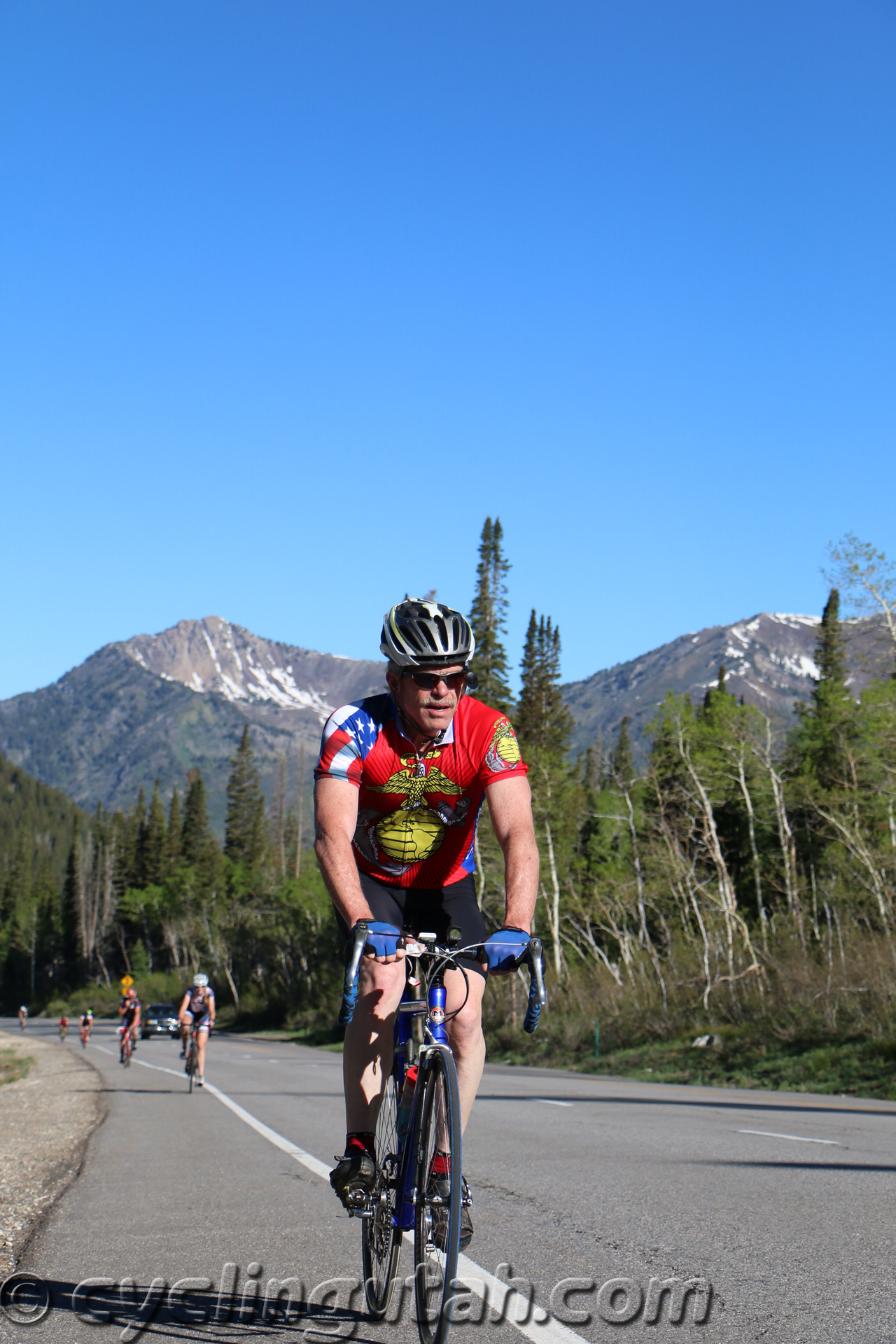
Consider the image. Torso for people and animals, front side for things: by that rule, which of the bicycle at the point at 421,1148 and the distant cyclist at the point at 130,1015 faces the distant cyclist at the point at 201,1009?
the distant cyclist at the point at 130,1015

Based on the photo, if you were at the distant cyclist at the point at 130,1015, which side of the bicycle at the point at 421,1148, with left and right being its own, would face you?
back

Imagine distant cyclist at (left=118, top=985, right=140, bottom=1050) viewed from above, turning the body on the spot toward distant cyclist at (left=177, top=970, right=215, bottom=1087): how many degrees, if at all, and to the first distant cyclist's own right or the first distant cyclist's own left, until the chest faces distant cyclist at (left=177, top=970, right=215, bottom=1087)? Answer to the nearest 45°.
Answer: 0° — they already face them

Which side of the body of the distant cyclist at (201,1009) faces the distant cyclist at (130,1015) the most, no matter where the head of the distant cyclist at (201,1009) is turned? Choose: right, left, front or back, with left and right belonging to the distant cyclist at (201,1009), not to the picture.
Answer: back

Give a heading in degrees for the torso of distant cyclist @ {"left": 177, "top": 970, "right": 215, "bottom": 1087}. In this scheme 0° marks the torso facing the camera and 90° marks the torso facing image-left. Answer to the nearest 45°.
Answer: approximately 0°

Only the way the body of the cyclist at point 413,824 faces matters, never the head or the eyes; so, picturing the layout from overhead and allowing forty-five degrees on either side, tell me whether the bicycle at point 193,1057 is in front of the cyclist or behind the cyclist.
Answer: behind

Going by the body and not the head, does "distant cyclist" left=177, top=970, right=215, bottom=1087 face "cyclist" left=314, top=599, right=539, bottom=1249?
yes

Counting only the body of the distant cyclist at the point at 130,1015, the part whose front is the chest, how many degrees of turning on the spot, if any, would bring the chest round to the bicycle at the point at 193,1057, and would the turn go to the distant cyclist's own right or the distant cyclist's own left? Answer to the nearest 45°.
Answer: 0° — they already face it
